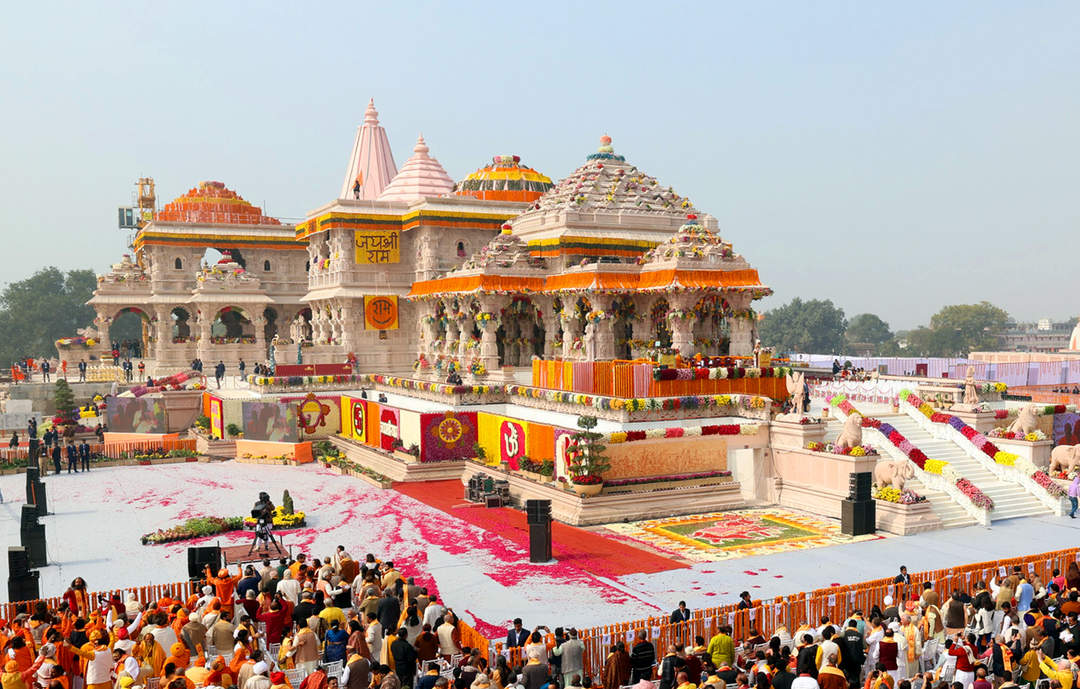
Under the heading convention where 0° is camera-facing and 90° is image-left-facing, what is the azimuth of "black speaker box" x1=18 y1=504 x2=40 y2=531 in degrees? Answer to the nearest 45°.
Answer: approximately 315°

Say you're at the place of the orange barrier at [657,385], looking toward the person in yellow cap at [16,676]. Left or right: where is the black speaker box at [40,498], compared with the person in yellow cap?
right

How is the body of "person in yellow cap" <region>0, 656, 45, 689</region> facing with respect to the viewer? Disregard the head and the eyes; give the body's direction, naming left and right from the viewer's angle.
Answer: facing away from the viewer

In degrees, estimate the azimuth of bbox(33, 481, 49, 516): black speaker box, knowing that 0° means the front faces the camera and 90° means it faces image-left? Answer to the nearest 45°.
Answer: approximately 315°

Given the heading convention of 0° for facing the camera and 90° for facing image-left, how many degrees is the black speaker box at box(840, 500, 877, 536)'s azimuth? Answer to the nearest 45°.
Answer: approximately 315°

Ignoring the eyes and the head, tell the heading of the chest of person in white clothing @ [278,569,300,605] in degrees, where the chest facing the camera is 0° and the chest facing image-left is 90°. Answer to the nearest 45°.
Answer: approximately 180°

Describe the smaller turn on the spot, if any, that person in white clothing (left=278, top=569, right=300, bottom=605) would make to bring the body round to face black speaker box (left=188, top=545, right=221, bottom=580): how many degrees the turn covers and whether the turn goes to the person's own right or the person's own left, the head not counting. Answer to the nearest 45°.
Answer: approximately 45° to the person's own left
